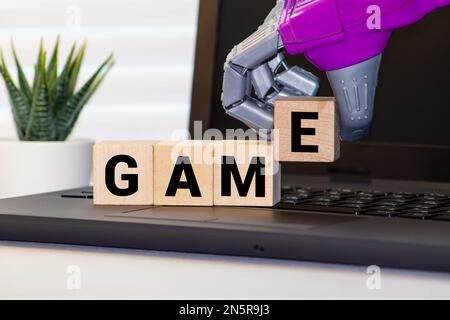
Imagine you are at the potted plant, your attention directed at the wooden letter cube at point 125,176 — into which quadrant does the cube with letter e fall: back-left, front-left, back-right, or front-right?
front-left

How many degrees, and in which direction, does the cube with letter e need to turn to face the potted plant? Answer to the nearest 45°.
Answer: approximately 135° to its right

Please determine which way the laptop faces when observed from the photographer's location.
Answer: facing the viewer and to the left of the viewer

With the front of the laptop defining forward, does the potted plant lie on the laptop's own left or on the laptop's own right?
on the laptop's own right

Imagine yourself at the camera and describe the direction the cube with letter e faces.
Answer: facing the viewer

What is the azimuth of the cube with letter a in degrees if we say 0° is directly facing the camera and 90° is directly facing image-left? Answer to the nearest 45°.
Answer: approximately 0°

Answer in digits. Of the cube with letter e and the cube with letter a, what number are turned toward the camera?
2
